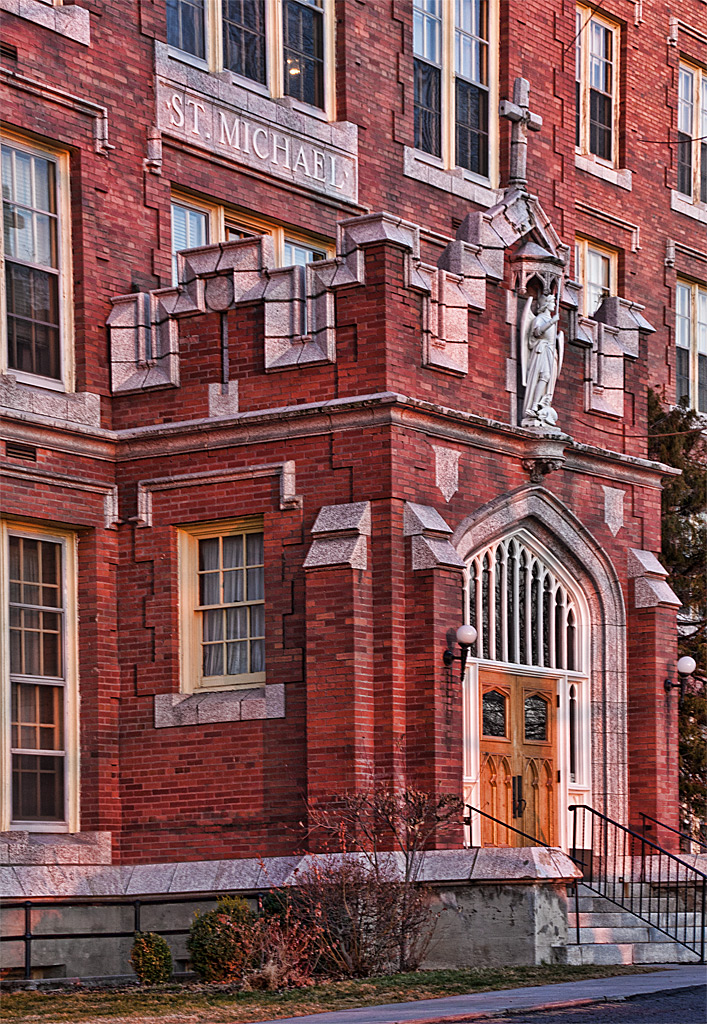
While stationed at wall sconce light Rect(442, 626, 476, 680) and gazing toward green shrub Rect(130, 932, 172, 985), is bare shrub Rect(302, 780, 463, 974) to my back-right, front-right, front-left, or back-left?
front-left

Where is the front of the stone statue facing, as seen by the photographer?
facing the viewer and to the right of the viewer

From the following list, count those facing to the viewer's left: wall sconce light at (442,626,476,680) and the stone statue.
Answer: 0

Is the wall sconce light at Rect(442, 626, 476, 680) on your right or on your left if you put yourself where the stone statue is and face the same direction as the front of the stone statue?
on your right

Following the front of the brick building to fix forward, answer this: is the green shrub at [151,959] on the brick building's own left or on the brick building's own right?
on the brick building's own right

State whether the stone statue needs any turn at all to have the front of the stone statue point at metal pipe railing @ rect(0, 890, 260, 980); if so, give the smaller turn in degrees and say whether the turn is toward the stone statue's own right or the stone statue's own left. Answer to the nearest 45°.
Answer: approximately 90° to the stone statue's own right

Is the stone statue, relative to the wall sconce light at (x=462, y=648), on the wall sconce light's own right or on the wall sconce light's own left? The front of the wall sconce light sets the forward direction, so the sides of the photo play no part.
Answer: on the wall sconce light's own left

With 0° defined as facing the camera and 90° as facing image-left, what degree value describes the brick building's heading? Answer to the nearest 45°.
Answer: approximately 315°
